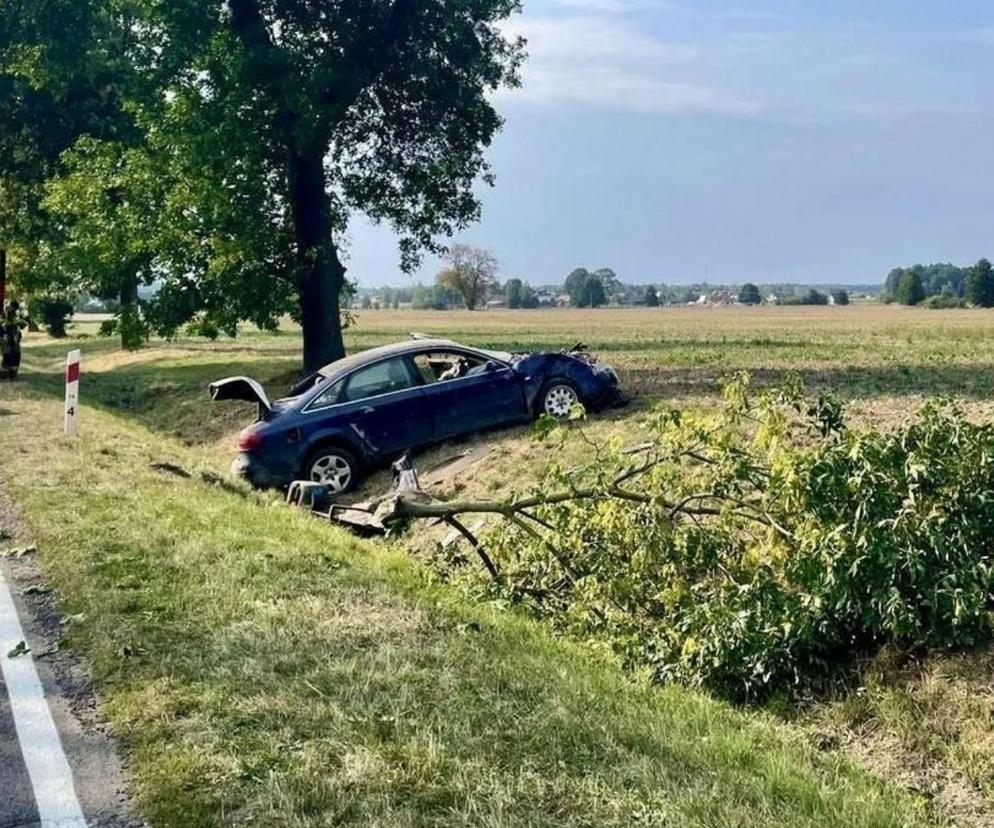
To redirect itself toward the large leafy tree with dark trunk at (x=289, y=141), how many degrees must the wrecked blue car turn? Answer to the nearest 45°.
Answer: approximately 90° to its left

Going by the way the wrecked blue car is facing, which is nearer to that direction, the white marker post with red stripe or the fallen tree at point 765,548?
the fallen tree

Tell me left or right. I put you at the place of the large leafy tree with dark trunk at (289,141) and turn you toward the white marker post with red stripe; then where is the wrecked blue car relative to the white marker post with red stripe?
left

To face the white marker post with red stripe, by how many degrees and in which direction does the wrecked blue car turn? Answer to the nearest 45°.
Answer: approximately 135° to its left

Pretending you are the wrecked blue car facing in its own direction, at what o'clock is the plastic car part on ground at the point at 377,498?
The plastic car part on ground is roughly at 3 o'clock from the wrecked blue car.

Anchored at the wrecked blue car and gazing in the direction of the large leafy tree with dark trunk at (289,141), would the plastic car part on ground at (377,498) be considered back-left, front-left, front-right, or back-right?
back-left

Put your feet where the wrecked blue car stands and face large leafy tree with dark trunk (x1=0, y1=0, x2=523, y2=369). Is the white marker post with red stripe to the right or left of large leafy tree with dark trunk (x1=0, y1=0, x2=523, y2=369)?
left

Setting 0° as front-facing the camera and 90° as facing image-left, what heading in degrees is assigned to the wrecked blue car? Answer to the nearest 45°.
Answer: approximately 270°

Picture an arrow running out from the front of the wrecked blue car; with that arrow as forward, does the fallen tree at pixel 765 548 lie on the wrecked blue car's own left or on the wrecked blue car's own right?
on the wrecked blue car's own right

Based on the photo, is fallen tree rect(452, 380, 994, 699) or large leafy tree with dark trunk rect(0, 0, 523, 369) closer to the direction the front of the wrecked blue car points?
the fallen tree
